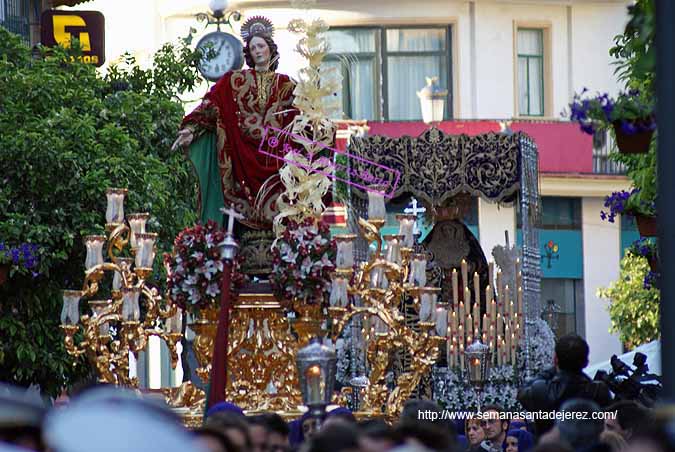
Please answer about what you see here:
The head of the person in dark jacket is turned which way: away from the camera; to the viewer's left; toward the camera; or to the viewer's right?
away from the camera

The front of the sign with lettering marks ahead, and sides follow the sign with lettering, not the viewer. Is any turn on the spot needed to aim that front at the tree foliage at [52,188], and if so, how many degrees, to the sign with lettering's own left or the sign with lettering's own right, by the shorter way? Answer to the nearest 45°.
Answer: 0° — it already faces it

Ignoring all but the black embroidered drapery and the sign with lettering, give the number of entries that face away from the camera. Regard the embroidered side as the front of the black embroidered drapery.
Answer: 0

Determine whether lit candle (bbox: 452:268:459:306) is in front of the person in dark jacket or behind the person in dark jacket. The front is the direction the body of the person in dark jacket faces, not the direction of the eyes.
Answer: in front

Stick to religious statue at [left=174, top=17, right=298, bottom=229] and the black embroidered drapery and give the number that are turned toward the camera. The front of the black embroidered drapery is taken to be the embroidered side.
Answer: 2

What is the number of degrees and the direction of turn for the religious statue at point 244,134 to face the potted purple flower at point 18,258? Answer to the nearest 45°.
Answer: approximately 135° to its right

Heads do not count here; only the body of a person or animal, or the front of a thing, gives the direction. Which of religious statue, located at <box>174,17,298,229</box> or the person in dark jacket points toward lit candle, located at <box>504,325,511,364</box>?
the person in dark jacket

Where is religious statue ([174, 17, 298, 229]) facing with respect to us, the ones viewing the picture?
facing the viewer

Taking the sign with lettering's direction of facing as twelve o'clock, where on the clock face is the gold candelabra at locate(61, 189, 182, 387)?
The gold candelabra is roughly at 12 o'clock from the sign with lettering.

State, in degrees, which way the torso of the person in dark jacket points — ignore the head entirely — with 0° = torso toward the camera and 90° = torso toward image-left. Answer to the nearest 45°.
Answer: approximately 180°

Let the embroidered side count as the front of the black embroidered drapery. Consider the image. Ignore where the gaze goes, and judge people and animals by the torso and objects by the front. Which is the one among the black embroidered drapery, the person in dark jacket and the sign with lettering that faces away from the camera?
the person in dark jacket

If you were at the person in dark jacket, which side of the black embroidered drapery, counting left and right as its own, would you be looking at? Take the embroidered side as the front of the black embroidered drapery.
front

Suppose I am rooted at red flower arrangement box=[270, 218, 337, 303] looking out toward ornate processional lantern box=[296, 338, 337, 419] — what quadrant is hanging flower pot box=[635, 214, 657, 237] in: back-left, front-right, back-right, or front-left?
back-left

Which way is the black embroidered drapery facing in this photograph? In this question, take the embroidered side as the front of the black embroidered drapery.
toward the camera

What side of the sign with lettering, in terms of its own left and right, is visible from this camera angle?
front

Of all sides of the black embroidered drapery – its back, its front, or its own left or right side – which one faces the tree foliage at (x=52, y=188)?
right
